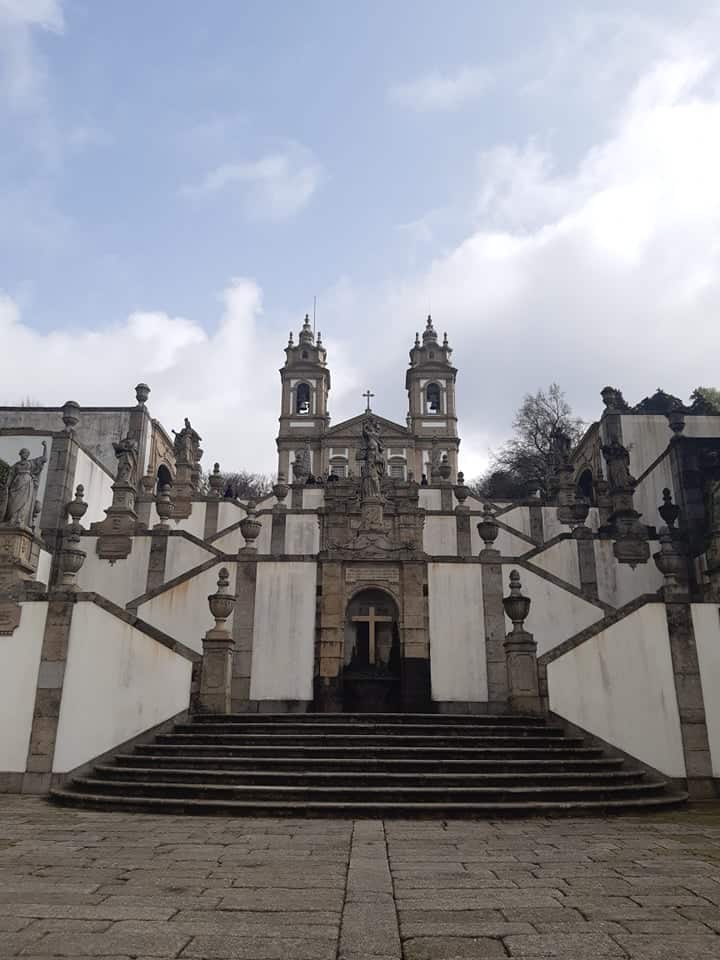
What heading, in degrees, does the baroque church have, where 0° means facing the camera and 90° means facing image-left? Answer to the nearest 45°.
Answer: approximately 0°
